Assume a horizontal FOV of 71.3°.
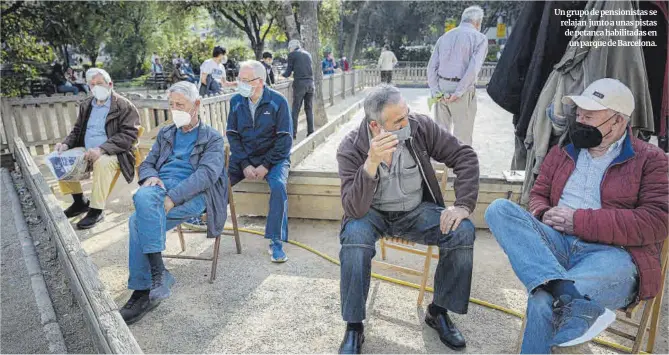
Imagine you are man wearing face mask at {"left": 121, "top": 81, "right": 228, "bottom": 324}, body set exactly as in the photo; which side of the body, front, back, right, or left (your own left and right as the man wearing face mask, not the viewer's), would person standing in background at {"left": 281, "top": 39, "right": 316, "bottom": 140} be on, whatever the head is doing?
back

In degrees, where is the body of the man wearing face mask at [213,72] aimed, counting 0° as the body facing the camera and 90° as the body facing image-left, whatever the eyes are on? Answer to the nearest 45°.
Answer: approximately 315°

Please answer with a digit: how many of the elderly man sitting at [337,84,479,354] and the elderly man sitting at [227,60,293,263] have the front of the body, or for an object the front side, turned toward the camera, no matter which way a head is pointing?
2

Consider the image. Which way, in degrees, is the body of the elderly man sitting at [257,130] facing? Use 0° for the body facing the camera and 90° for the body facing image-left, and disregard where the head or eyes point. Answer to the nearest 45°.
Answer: approximately 0°

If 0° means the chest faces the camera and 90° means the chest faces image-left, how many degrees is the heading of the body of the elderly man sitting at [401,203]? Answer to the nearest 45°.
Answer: approximately 0°

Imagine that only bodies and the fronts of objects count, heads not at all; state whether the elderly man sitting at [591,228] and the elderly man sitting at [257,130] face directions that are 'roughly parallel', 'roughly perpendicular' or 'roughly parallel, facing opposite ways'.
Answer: roughly perpendicular

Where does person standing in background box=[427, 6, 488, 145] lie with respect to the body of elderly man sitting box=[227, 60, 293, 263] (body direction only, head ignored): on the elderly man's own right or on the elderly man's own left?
on the elderly man's own left

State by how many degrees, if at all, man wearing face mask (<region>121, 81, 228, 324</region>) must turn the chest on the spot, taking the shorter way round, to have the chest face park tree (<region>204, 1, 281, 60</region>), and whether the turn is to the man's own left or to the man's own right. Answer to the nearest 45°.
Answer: approximately 135° to the man's own right
